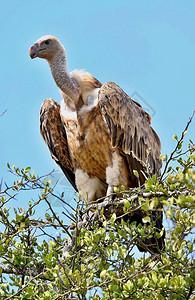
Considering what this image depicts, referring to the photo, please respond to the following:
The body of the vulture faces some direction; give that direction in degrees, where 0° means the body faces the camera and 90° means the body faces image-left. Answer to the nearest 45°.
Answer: approximately 45°
